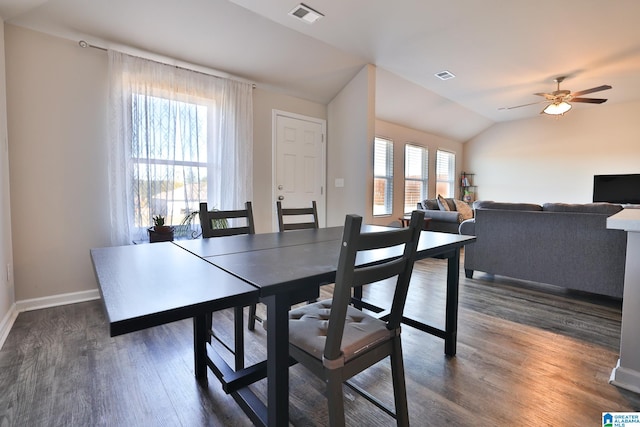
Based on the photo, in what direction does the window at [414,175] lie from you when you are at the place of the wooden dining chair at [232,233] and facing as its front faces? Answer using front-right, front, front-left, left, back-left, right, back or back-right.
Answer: left

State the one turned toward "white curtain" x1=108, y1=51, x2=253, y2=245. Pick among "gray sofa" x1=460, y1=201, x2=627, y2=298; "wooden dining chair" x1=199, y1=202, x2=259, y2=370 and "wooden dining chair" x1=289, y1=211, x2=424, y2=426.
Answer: "wooden dining chair" x1=289, y1=211, x2=424, y2=426

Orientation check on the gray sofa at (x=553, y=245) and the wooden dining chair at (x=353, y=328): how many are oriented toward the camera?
0

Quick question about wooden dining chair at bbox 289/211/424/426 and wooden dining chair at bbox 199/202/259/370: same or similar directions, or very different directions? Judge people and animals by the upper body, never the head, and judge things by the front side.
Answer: very different directions

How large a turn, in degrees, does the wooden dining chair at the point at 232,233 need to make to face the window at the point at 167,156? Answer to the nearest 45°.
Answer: approximately 180°

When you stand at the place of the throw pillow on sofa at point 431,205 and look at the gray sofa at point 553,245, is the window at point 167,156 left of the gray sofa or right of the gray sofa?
right

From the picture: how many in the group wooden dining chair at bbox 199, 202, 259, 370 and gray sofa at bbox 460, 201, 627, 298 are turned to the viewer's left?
0

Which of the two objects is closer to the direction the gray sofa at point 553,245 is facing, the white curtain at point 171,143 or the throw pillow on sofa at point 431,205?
the throw pillow on sofa

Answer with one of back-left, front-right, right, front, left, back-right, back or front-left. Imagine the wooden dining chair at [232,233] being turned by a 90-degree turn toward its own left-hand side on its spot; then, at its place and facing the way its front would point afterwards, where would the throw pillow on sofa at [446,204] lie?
front

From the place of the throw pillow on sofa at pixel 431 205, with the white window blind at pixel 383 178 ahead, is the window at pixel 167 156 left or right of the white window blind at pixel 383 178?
left

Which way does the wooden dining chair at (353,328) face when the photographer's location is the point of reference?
facing away from the viewer and to the left of the viewer

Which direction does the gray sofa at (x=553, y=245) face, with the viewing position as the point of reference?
facing away from the viewer and to the right of the viewer

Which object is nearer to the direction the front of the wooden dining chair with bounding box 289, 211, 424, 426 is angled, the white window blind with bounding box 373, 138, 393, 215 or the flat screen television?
the white window blind

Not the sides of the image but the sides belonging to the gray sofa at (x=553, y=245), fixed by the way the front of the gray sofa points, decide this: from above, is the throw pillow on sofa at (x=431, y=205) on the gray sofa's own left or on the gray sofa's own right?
on the gray sofa's own left

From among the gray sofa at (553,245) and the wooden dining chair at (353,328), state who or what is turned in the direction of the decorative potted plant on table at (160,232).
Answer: the wooden dining chair

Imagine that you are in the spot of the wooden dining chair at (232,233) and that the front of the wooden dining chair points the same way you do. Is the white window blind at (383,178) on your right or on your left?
on your left

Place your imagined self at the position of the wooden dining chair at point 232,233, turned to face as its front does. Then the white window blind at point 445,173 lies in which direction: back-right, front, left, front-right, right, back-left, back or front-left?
left
